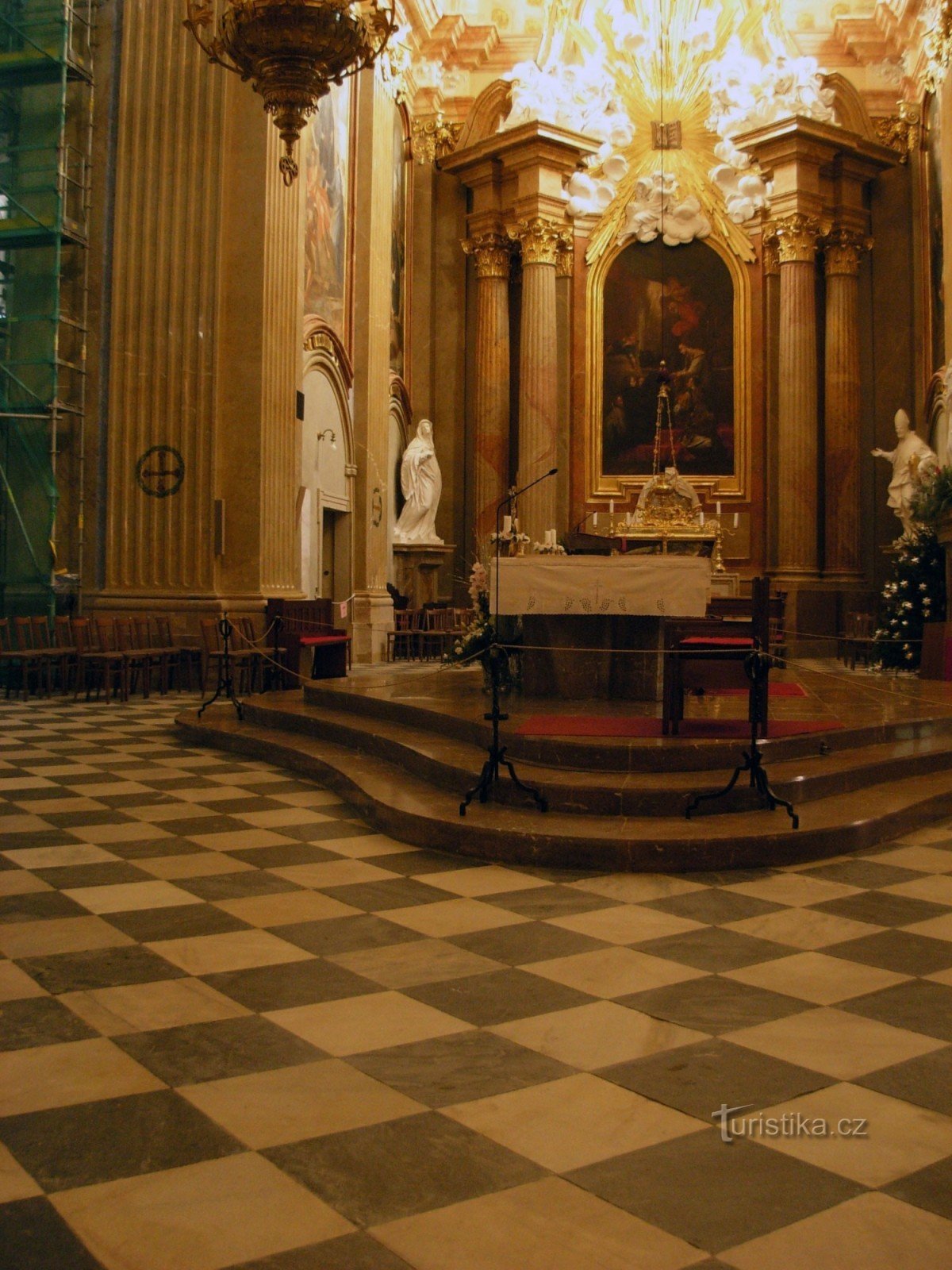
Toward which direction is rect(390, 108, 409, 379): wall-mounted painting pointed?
to the viewer's right

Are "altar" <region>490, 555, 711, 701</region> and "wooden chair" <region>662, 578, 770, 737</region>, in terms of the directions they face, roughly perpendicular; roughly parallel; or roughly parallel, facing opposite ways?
roughly perpendicular

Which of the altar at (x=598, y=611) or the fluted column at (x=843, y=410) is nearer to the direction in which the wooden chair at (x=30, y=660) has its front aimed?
the altar

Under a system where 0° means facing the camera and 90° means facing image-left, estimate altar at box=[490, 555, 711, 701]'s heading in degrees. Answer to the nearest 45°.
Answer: approximately 0°

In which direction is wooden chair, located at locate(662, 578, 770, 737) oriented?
to the viewer's left

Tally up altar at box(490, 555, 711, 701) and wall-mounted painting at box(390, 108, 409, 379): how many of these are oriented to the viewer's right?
1
